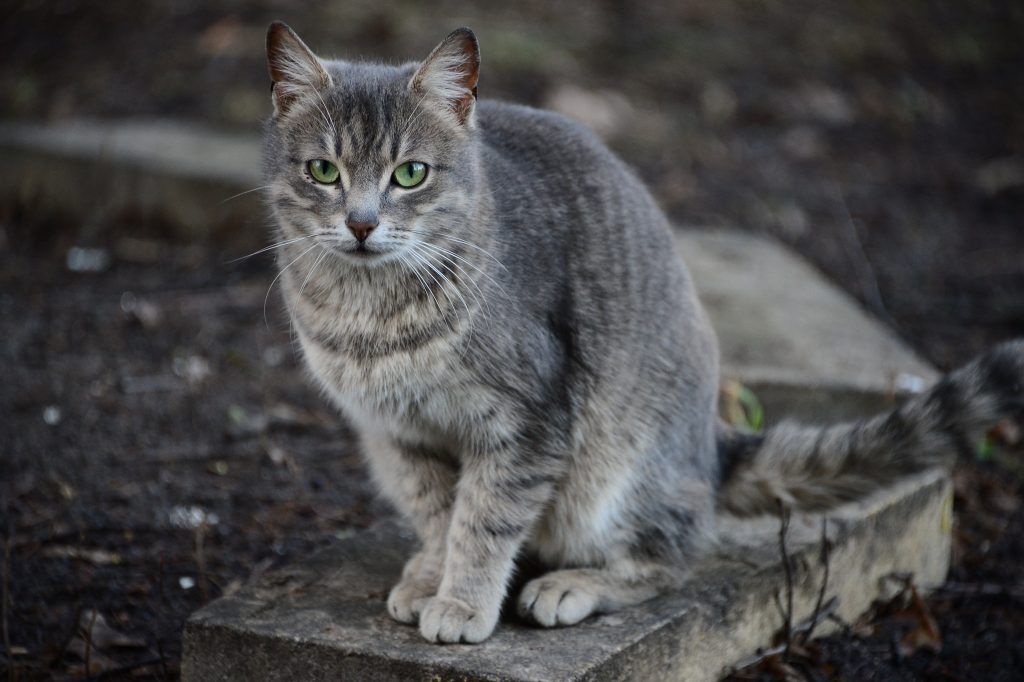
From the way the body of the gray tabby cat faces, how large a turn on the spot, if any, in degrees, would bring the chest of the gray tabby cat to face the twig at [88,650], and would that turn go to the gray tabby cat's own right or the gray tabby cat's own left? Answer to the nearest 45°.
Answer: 0° — it already faces it

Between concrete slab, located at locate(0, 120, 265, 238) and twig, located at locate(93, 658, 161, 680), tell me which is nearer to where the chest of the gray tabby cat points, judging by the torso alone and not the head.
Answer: the twig

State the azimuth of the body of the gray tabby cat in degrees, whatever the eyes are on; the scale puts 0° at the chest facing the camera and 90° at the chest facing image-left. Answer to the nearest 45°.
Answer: approximately 45°

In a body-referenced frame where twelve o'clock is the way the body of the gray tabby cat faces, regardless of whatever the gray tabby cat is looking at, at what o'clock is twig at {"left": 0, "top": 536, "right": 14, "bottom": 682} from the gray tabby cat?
The twig is roughly at 1 o'clock from the gray tabby cat.

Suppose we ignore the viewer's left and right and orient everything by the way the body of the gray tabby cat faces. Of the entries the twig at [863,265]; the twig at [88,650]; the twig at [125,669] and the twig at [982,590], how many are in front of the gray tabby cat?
2

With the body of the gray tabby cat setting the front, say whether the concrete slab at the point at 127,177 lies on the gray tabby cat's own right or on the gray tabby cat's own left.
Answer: on the gray tabby cat's own right

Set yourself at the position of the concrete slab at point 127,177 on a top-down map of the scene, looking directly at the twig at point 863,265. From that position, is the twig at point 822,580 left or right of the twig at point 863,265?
right

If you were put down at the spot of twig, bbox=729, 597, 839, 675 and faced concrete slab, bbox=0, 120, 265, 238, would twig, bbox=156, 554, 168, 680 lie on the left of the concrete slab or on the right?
left
